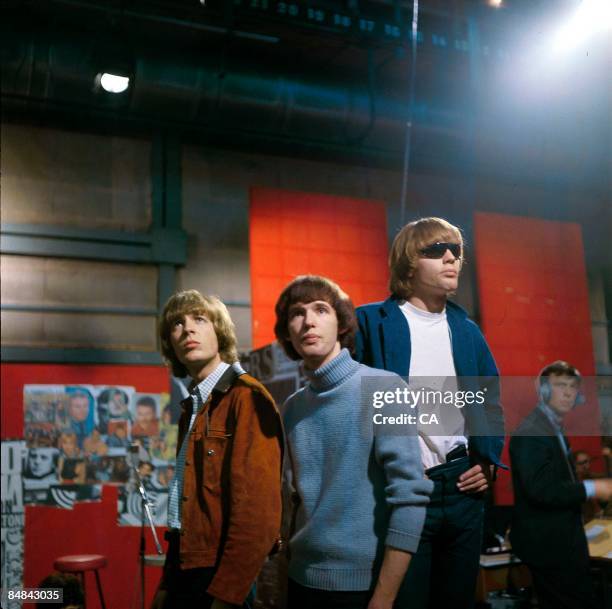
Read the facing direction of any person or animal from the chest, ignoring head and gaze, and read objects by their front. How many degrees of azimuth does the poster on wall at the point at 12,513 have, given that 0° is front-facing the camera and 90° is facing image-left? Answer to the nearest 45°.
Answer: approximately 0°

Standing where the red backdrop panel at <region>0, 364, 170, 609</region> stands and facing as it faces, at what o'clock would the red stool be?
The red stool is roughly at 12 o'clock from the red backdrop panel.

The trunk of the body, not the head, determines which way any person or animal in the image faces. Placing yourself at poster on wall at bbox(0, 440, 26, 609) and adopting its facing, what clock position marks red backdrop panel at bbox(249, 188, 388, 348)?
The red backdrop panel is roughly at 8 o'clock from the poster on wall.

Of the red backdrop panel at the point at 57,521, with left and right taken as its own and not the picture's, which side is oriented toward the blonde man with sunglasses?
front

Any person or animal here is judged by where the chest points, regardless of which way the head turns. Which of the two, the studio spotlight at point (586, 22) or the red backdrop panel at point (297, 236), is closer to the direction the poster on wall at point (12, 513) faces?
the studio spotlight

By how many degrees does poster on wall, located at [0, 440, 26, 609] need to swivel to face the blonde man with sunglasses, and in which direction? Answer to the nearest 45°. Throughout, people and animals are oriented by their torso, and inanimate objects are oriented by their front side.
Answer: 0° — it already faces them

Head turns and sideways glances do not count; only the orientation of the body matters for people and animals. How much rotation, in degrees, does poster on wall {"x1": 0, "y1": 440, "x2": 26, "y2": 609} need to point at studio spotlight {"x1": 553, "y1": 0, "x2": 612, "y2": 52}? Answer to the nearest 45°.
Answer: approximately 45° to its left
